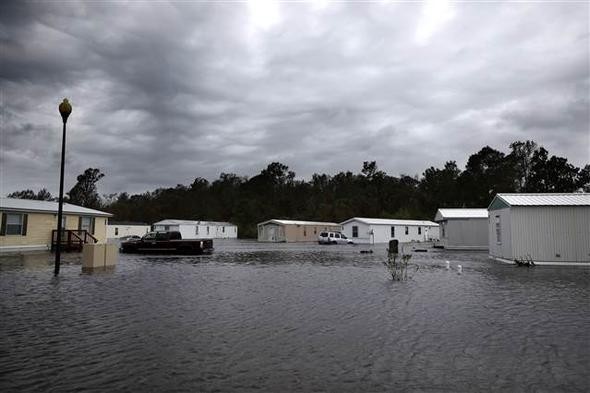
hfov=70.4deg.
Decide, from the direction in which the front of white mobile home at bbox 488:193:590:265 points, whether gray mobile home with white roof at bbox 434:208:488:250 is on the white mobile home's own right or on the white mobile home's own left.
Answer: on the white mobile home's own right

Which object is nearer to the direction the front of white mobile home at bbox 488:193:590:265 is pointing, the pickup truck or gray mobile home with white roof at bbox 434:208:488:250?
the pickup truck

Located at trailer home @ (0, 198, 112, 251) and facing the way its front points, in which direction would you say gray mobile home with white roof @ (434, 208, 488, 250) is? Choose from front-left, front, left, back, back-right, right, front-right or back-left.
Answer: front-left

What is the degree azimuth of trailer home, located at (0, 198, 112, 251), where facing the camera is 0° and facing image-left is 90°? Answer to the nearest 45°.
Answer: approximately 315°

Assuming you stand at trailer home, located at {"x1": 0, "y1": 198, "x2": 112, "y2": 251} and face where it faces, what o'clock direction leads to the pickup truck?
The pickup truck is roughly at 11 o'clock from the trailer home.
